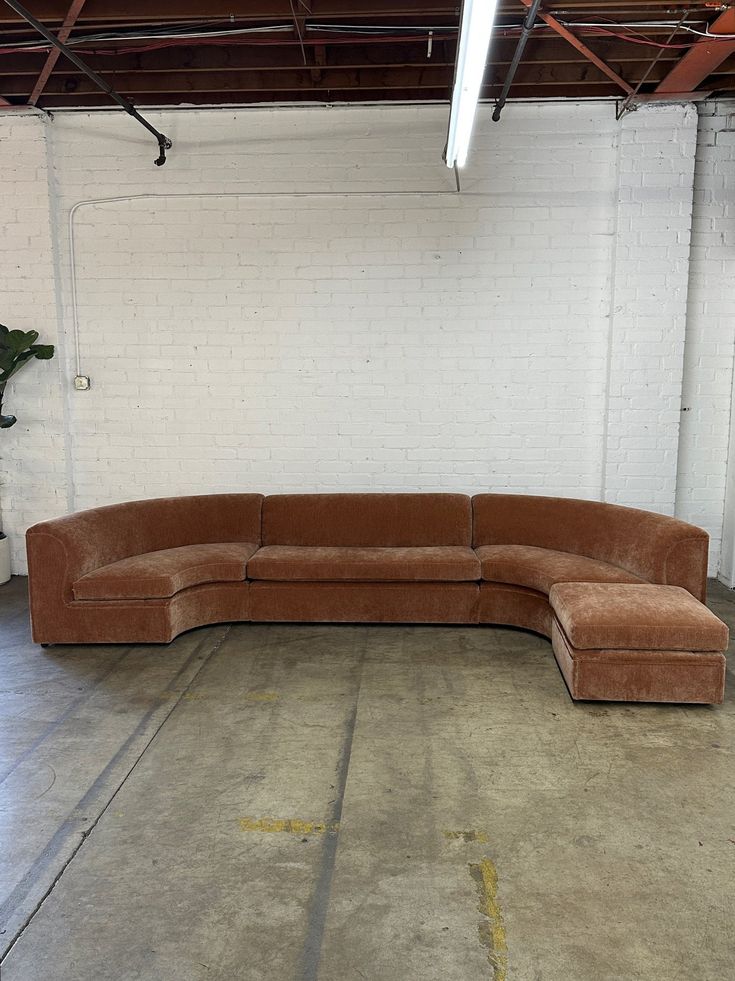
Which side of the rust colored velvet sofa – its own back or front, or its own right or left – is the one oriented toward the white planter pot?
right

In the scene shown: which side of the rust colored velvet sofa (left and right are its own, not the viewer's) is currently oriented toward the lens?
front

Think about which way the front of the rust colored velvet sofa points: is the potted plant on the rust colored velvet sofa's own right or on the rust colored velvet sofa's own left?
on the rust colored velvet sofa's own right
